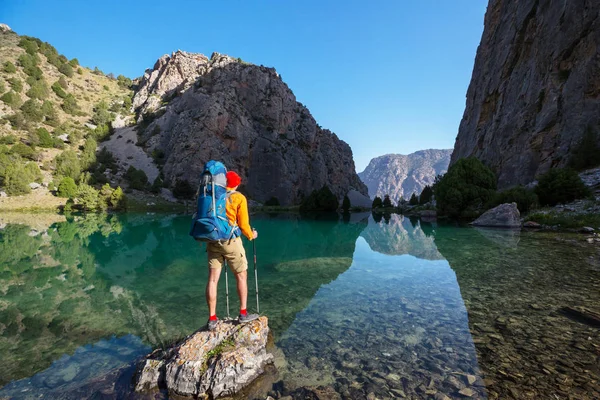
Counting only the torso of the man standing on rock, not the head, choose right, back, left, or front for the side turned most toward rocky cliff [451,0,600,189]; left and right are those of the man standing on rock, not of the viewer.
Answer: front

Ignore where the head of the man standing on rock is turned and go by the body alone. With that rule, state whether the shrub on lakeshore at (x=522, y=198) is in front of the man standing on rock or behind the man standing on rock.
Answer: in front

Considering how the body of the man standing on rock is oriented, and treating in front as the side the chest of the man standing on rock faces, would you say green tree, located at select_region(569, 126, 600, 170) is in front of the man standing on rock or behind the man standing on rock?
in front

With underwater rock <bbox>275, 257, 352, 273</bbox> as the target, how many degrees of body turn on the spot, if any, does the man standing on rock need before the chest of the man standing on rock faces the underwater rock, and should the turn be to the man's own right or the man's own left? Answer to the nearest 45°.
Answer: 0° — they already face it

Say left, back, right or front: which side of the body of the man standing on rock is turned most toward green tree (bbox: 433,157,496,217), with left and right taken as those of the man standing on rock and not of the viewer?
front

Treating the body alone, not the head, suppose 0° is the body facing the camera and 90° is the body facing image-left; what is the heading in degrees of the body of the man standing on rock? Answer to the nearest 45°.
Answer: approximately 225°

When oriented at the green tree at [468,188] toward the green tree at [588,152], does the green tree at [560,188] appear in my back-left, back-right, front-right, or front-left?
front-right

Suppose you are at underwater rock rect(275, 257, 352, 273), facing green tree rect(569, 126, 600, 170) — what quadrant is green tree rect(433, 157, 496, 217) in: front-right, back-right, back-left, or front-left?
front-left

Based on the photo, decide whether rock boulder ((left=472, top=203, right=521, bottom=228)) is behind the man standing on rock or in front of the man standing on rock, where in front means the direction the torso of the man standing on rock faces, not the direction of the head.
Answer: in front
